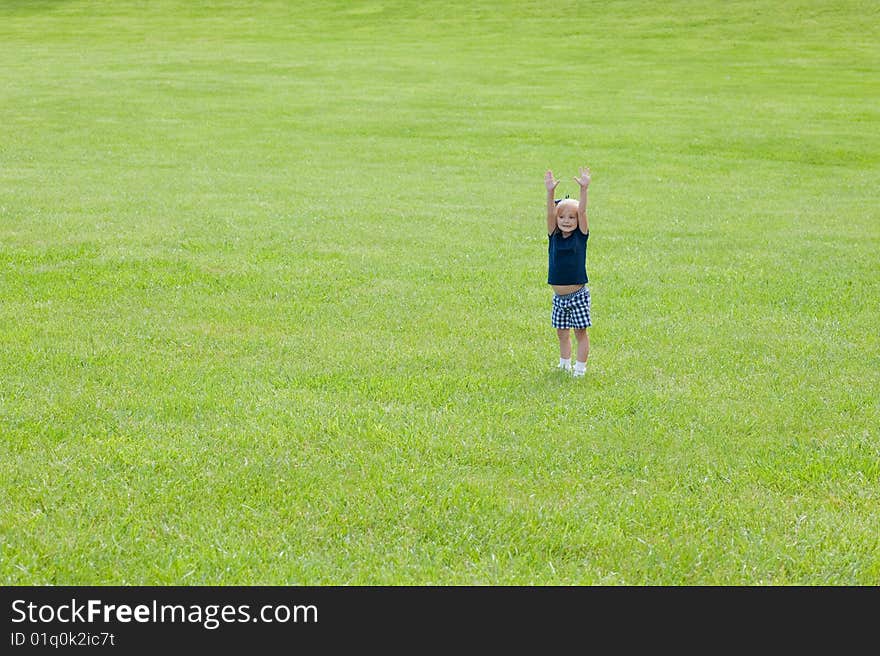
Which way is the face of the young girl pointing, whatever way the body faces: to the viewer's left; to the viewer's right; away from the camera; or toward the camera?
toward the camera

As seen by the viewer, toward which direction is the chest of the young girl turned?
toward the camera
